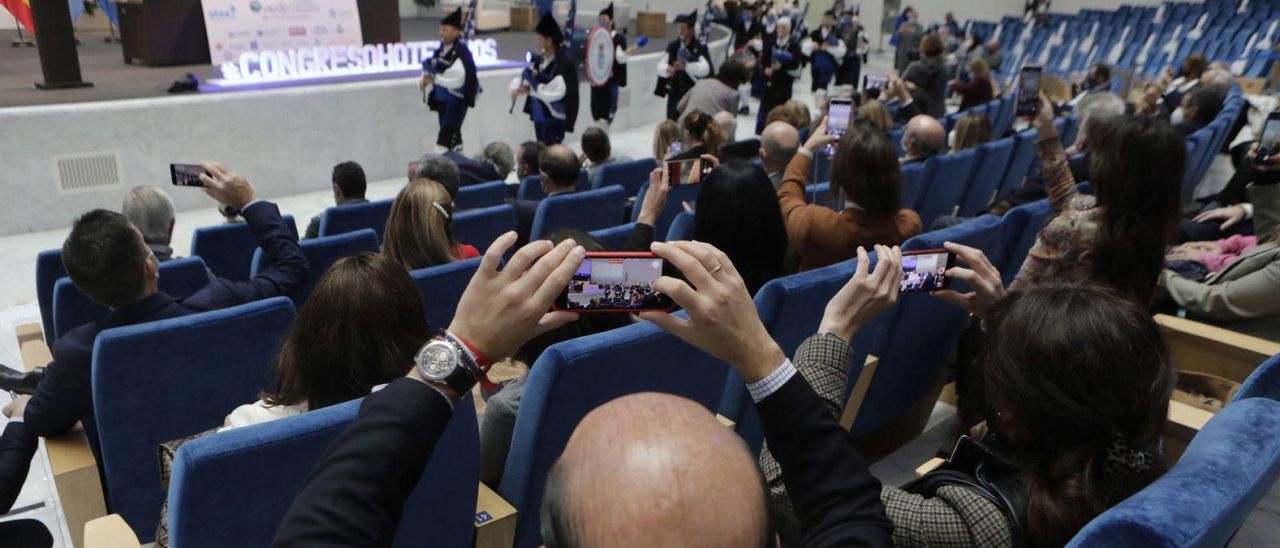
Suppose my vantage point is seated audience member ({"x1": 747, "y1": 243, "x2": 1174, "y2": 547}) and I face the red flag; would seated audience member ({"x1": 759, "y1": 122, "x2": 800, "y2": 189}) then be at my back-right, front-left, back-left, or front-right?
front-right

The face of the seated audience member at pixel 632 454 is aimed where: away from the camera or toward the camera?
away from the camera

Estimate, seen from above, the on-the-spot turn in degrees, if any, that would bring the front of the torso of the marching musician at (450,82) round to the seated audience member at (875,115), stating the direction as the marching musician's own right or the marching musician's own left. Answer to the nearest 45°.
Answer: approximately 90° to the marching musician's own left

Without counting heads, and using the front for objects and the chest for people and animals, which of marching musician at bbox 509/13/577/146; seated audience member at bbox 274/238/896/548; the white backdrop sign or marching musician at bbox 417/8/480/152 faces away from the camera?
the seated audience member

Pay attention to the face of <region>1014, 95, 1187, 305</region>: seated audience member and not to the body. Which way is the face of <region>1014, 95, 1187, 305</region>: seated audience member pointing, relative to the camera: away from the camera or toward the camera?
away from the camera

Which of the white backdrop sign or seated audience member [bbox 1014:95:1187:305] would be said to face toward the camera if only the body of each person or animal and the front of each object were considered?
the white backdrop sign

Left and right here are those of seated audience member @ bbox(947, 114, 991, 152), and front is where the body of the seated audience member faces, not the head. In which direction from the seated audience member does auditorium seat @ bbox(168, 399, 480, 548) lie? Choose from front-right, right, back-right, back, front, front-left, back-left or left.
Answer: back-left

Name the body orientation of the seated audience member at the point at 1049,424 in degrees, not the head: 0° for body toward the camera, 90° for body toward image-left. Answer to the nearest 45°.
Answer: approximately 135°

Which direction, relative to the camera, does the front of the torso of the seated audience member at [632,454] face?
away from the camera

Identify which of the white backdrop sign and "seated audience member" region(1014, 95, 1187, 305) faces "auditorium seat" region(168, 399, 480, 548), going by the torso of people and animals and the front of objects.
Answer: the white backdrop sign

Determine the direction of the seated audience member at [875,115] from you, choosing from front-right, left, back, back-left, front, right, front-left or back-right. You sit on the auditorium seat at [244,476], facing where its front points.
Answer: right

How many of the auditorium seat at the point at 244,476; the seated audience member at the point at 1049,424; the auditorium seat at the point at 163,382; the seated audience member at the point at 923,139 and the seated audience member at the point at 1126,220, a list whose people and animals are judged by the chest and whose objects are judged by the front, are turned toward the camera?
0

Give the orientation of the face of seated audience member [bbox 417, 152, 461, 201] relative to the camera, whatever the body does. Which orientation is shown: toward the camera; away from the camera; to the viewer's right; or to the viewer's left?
away from the camera

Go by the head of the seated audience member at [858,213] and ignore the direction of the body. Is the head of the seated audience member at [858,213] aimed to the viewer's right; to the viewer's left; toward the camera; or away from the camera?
away from the camera

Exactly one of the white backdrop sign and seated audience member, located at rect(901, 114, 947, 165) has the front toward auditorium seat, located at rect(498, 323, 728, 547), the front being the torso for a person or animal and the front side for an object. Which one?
the white backdrop sign

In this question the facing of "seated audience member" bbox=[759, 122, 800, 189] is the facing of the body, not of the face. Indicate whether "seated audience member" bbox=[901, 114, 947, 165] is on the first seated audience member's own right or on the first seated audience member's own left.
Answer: on the first seated audience member's own right

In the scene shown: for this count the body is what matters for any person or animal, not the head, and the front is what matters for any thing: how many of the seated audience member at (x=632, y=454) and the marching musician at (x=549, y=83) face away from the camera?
1

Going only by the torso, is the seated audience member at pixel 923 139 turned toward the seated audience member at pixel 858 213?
no

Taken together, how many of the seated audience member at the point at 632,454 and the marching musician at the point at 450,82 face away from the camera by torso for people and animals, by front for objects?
1

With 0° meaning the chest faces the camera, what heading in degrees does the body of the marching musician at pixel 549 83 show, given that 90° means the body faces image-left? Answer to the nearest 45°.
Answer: approximately 45°

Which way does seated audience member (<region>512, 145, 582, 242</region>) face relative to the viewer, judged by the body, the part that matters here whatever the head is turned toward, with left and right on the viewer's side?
facing away from the viewer and to the left of the viewer
